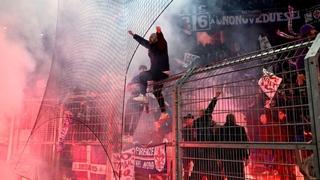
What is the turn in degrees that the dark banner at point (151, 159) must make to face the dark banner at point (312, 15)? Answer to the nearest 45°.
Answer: approximately 135° to its left

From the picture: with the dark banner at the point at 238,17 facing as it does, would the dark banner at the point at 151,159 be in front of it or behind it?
in front

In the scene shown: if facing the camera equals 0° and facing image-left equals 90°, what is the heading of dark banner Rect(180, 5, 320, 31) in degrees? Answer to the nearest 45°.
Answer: approximately 0°

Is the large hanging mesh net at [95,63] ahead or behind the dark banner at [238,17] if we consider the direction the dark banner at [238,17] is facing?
ahead
